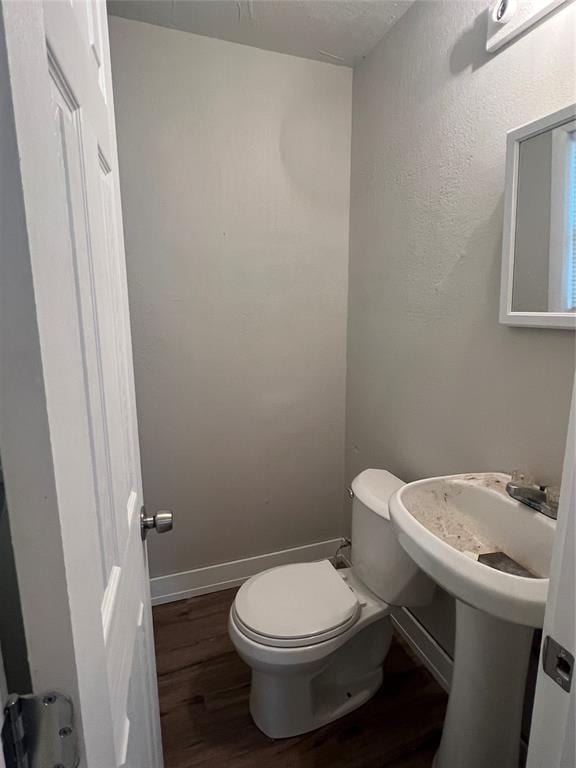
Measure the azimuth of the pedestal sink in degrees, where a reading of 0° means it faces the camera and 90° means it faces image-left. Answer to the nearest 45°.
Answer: approximately 45°

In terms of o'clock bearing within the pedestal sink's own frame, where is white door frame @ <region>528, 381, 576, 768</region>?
The white door frame is roughly at 10 o'clock from the pedestal sink.

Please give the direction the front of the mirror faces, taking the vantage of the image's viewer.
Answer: facing the viewer and to the left of the viewer

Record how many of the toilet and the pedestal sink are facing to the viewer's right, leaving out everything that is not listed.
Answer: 0
